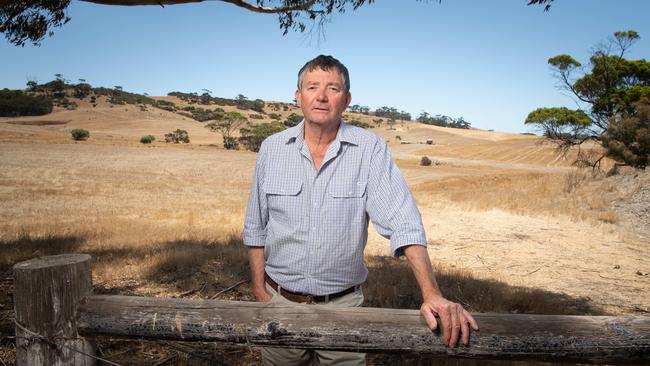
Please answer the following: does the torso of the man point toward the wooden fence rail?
yes

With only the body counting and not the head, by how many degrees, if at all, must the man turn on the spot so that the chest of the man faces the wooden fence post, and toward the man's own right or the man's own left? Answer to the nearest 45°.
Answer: approximately 45° to the man's own right

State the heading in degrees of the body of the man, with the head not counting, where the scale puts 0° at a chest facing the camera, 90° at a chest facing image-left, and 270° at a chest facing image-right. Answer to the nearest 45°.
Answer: approximately 0°

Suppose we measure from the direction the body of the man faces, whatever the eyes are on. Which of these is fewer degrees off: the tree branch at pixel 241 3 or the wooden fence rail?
the wooden fence rail
